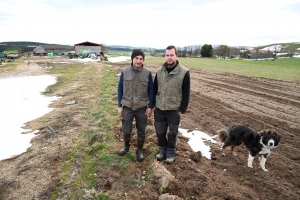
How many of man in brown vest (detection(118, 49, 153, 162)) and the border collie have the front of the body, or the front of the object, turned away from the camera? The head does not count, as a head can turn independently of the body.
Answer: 0

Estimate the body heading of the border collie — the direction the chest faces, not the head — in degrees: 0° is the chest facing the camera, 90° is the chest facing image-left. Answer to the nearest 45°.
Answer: approximately 315°

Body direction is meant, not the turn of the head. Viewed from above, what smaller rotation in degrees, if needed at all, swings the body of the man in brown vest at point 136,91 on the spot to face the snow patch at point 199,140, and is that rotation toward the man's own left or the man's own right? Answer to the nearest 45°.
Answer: approximately 135° to the man's own left

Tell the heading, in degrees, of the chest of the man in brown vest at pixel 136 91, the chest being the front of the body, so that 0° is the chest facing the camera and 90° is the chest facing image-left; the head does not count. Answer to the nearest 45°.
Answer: approximately 0°

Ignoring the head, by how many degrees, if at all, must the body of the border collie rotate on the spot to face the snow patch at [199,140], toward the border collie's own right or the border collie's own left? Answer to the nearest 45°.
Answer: approximately 180°

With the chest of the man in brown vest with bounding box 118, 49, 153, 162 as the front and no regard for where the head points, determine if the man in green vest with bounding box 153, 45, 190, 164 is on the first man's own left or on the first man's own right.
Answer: on the first man's own left

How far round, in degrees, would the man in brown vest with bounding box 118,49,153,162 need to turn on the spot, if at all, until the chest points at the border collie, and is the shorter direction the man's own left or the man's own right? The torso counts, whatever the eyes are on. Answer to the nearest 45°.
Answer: approximately 90° to the man's own left
